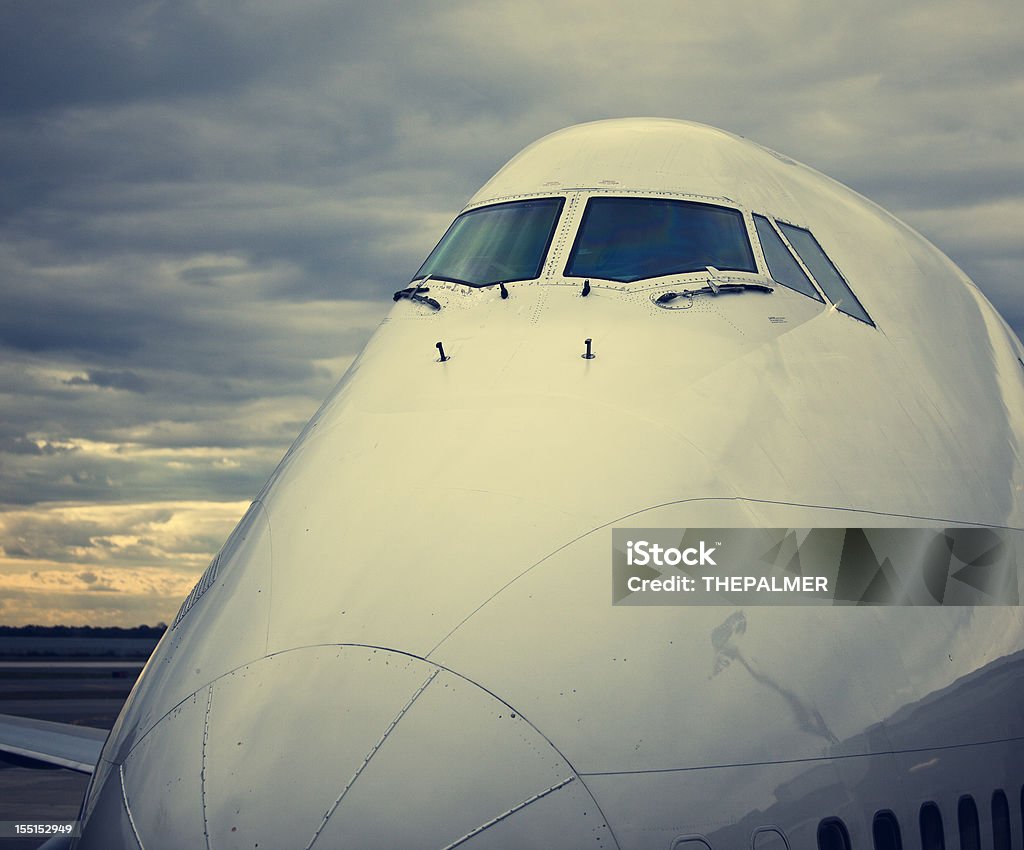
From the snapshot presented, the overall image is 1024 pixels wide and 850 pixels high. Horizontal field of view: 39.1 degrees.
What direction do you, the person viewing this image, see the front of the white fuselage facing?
facing the viewer and to the left of the viewer
